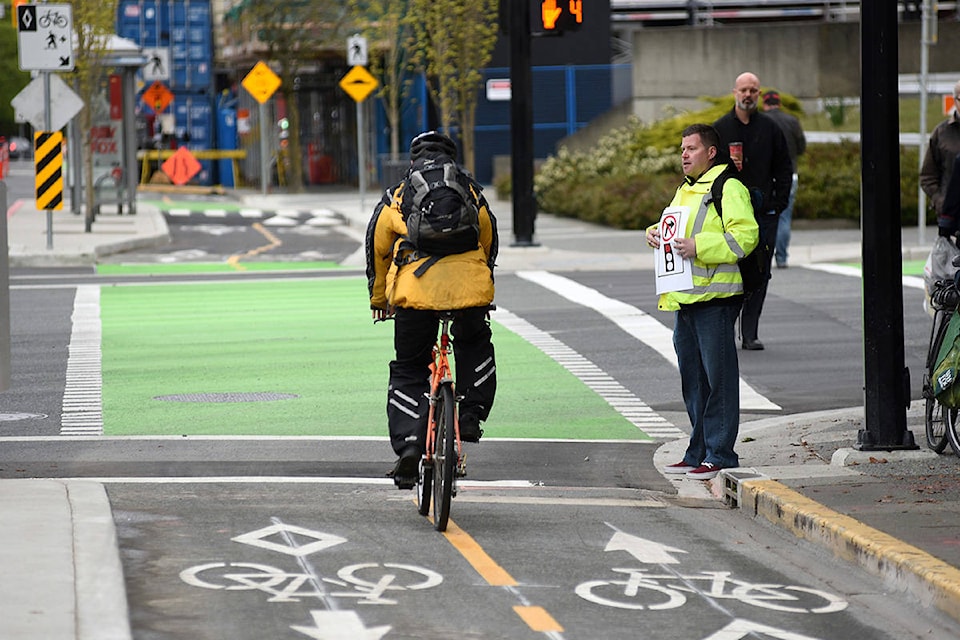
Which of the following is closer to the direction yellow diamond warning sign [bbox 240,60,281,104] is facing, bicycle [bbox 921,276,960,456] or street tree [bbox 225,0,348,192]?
the bicycle

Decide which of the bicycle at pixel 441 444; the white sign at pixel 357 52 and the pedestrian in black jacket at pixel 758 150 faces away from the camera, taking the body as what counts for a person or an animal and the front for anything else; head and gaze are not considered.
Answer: the bicycle

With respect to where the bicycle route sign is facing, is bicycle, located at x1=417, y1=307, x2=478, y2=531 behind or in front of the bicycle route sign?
in front

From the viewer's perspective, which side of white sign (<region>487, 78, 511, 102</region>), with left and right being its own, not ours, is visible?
front

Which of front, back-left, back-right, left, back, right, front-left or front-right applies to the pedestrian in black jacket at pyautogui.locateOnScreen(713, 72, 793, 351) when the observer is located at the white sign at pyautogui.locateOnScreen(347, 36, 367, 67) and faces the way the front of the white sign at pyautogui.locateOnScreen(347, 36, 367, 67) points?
front

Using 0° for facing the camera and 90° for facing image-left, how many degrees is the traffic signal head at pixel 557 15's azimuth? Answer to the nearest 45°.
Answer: approximately 0°

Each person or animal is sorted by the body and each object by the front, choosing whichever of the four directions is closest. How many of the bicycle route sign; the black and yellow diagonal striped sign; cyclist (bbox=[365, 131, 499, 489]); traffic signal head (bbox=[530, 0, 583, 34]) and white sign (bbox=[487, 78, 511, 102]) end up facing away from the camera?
1

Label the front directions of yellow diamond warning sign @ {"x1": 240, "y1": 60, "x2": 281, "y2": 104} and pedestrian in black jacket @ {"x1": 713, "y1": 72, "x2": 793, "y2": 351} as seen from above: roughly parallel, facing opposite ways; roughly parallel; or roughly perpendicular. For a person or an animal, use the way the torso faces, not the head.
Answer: roughly parallel

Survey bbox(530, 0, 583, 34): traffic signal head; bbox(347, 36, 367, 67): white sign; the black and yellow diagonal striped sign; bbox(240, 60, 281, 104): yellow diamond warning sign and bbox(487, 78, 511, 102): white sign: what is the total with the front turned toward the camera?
5

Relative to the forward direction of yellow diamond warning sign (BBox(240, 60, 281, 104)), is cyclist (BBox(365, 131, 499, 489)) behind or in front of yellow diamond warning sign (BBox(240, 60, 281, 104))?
in front

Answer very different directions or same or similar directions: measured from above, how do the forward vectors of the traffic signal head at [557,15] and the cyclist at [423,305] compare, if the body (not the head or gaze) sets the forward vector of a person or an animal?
very different directions

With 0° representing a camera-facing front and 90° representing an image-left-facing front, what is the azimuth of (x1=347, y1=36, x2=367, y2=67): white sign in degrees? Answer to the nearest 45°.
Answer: approximately 0°

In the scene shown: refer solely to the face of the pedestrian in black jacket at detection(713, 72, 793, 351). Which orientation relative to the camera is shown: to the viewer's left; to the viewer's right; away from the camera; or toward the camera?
toward the camera

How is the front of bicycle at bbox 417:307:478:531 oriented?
away from the camera

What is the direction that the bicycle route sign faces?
toward the camera
